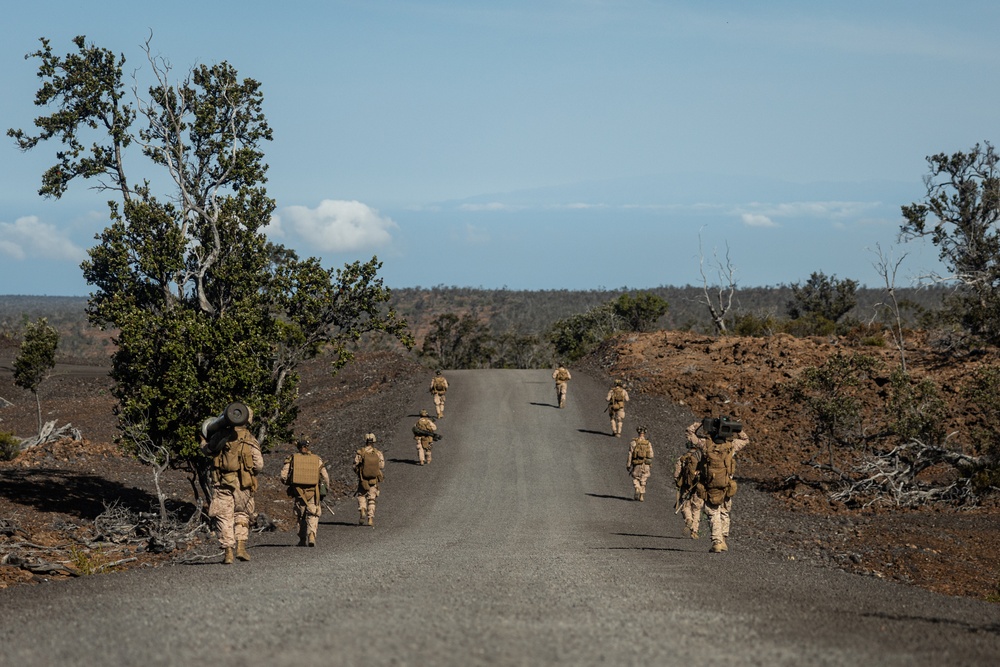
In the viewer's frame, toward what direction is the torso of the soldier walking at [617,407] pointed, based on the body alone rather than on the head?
away from the camera

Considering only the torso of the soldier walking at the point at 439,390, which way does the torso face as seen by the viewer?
away from the camera

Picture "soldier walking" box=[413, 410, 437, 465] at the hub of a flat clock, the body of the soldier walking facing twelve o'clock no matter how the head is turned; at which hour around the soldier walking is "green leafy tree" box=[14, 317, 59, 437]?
The green leafy tree is roughly at 10 o'clock from the soldier walking.

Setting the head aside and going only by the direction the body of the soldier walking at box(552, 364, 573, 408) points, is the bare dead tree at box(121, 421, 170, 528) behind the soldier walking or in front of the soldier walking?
behind

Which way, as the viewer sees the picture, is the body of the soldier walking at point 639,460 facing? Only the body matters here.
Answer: away from the camera

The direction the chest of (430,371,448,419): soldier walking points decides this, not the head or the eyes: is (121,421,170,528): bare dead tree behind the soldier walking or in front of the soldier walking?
behind

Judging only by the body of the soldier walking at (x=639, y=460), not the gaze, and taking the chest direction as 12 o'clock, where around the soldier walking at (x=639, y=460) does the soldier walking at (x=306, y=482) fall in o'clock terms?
the soldier walking at (x=306, y=482) is roughly at 7 o'clock from the soldier walking at (x=639, y=460).

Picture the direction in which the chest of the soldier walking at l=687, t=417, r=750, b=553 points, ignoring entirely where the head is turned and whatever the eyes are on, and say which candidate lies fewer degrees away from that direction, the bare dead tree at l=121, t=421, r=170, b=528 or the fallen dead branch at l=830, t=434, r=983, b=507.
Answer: the fallen dead branch

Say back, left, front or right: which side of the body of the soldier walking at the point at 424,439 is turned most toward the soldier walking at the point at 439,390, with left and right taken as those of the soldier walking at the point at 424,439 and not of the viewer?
front

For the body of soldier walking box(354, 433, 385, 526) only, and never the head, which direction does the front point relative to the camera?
away from the camera

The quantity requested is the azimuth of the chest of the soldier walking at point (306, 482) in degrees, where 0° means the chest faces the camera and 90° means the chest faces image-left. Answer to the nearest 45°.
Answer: approximately 180°

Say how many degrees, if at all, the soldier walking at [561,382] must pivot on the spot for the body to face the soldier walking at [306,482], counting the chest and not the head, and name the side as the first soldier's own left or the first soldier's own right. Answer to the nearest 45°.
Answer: approximately 180°

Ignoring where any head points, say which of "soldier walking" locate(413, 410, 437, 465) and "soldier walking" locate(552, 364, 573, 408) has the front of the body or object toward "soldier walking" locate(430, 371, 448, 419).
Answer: "soldier walking" locate(413, 410, 437, 465)

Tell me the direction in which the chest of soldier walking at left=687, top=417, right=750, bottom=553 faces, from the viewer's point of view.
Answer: away from the camera
